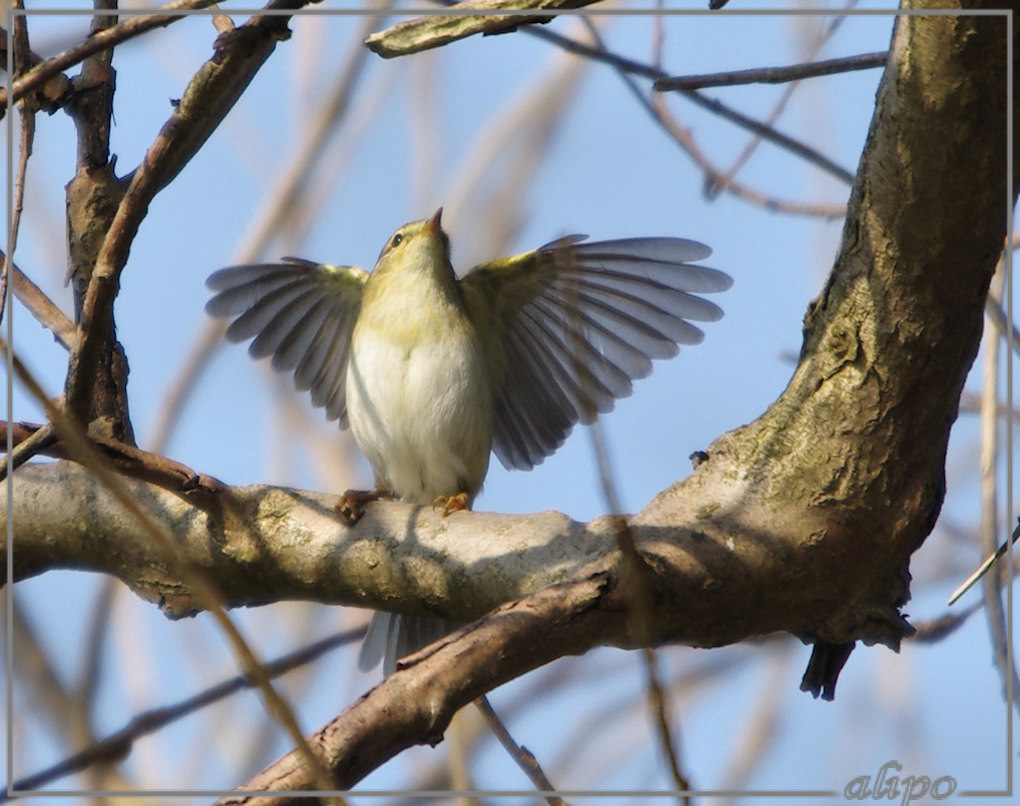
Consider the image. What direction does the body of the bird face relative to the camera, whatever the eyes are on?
toward the camera
